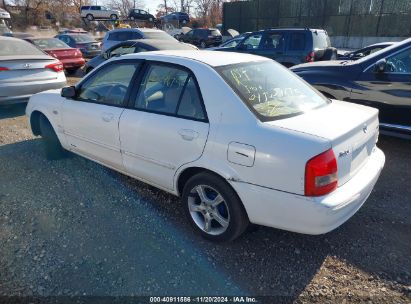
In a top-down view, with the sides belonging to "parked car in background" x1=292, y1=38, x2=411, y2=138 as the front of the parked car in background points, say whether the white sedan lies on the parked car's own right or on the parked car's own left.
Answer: on the parked car's own left

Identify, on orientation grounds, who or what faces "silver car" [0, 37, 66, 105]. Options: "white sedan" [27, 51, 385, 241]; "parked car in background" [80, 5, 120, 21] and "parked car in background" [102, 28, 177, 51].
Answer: the white sedan

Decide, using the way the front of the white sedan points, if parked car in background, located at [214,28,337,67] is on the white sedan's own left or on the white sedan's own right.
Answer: on the white sedan's own right

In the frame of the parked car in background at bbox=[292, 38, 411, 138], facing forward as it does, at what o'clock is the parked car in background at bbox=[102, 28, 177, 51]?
the parked car in background at bbox=[102, 28, 177, 51] is roughly at 1 o'clock from the parked car in background at bbox=[292, 38, 411, 138].

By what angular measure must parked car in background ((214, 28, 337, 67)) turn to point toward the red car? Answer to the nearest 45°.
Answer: approximately 45° to its left

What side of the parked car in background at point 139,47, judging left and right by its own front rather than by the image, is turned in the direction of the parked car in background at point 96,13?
right

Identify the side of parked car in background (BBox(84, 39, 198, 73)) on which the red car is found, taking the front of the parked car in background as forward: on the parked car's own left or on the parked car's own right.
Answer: on the parked car's own right

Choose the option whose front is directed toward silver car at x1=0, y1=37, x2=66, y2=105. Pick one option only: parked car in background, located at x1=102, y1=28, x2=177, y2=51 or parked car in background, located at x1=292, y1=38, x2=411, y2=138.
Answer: parked car in background, located at x1=292, y1=38, x2=411, y2=138

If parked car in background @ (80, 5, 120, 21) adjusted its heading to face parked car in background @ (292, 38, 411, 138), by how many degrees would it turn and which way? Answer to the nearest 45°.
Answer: approximately 90° to its right

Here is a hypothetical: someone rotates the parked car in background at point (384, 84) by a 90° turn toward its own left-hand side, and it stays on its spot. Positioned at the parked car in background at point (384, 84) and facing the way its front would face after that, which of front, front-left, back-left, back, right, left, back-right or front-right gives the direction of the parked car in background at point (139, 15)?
back-right

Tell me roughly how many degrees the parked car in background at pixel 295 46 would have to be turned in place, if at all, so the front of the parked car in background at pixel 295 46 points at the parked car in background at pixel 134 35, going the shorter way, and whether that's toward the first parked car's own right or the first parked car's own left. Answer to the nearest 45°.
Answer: approximately 45° to the first parked car's own left

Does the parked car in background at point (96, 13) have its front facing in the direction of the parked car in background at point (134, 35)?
no

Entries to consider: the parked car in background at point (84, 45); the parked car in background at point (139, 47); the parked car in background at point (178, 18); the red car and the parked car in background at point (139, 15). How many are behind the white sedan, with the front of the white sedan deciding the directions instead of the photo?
0

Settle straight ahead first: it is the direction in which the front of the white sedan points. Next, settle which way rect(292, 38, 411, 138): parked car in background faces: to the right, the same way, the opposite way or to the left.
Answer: the same way
